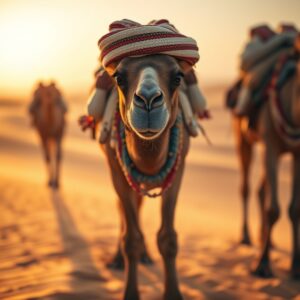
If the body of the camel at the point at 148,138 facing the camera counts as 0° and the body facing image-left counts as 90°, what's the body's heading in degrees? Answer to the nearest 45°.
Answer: approximately 0°

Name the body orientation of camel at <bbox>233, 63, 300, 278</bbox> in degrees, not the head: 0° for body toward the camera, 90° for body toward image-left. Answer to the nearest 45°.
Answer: approximately 315°

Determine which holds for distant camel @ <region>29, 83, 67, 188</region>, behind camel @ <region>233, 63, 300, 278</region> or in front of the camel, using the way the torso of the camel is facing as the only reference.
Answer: behind
